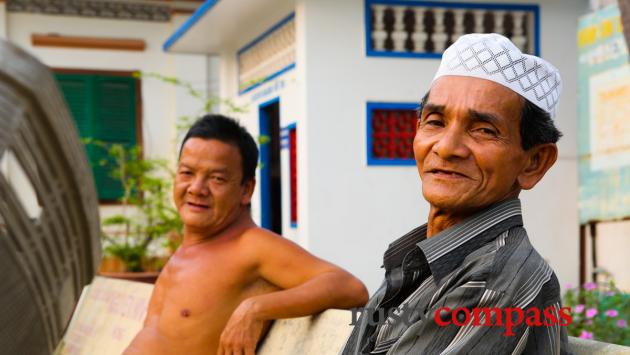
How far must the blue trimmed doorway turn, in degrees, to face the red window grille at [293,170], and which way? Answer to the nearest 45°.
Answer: approximately 90° to its left

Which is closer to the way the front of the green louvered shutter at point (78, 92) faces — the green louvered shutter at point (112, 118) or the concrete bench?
the concrete bench

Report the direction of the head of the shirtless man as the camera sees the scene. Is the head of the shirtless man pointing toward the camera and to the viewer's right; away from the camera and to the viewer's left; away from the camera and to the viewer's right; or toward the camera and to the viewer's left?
toward the camera and to the viewer's left

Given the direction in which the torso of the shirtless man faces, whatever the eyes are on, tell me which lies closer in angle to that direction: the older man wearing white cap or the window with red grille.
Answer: the older man wearing white cap

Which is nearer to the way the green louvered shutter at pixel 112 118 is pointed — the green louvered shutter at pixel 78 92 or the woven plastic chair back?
the woven plastic chair back
